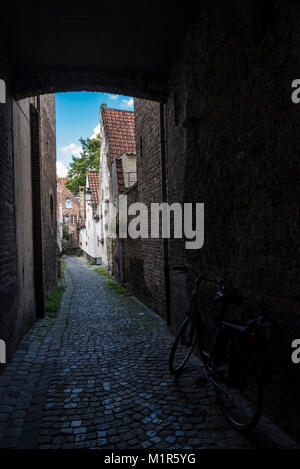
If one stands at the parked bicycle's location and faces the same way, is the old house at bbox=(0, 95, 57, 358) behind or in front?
in front

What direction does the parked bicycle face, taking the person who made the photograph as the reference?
facing away from the viewer and to the left of the viewer

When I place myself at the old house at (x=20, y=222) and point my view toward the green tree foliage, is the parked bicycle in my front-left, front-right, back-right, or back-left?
back-right

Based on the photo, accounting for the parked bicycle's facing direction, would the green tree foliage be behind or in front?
in front
